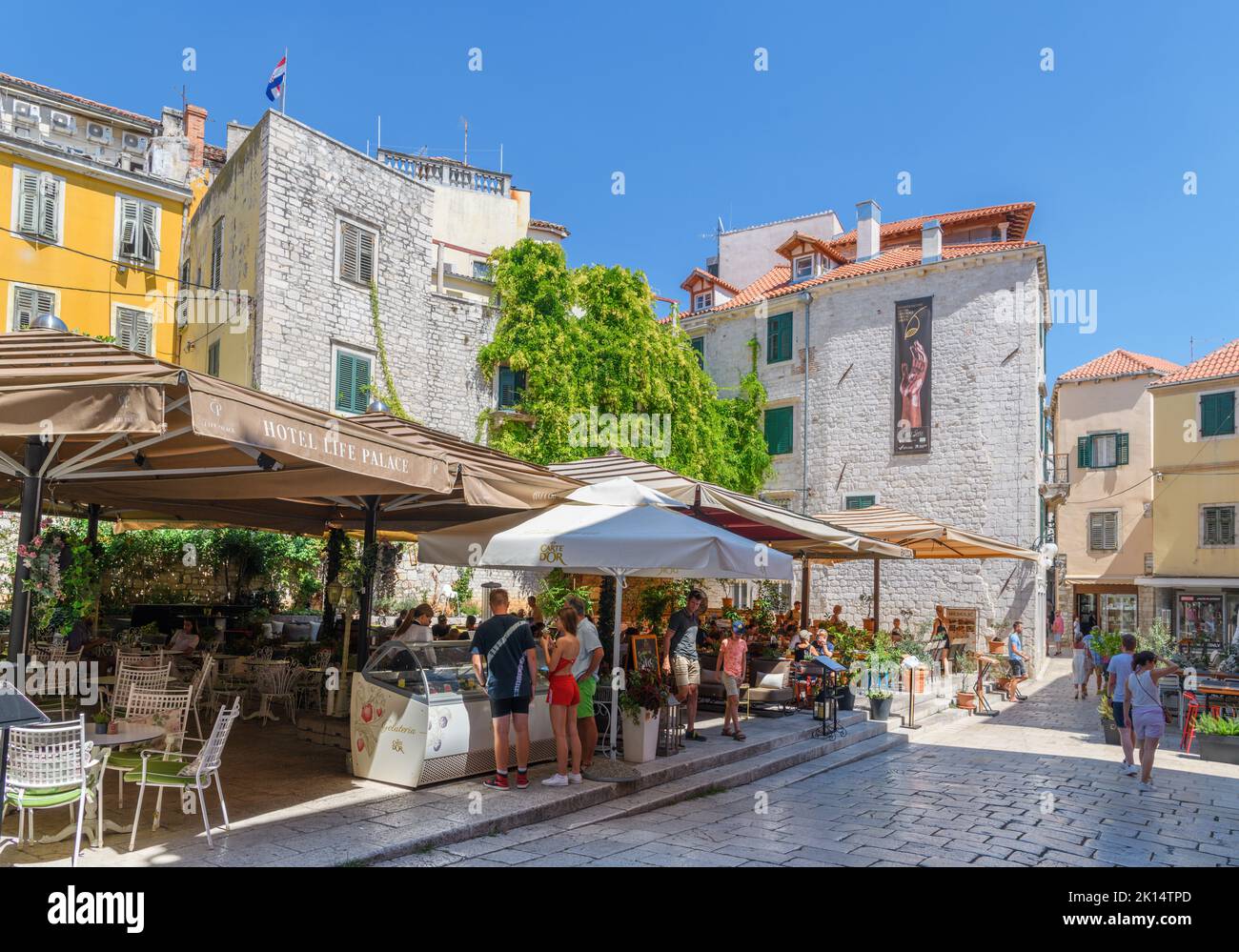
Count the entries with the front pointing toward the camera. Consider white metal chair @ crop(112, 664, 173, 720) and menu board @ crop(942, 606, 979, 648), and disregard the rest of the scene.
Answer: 2

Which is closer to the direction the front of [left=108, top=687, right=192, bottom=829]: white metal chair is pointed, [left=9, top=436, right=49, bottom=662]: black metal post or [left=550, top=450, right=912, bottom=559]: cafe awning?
the black metal post

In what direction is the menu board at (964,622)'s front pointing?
toward the camera

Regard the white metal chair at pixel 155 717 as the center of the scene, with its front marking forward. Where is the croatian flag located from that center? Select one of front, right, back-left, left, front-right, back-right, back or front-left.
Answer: back-right

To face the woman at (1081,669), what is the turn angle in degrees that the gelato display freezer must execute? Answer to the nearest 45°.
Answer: approximately 90° to its left

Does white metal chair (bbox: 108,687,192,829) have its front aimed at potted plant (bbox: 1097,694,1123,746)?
no

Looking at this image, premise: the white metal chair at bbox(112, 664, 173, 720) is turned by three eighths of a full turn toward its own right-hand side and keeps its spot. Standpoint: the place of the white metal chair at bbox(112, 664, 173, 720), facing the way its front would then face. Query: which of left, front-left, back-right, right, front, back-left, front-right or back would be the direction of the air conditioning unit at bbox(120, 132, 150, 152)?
front-right

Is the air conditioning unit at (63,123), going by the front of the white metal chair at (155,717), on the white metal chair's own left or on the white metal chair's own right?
on the white metal chair's own right

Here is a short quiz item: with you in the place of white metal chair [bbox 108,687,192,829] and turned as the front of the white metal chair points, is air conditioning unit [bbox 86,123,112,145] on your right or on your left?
on your right

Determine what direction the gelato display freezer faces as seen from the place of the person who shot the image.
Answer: facing the viewer and to the right of the viewer

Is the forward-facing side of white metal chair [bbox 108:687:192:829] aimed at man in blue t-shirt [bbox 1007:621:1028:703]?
no

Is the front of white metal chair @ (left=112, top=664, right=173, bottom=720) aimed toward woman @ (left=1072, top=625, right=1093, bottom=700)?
no

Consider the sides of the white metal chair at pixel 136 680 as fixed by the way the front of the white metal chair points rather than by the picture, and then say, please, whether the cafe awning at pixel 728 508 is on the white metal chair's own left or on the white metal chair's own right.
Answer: on the white metal chair's own left
